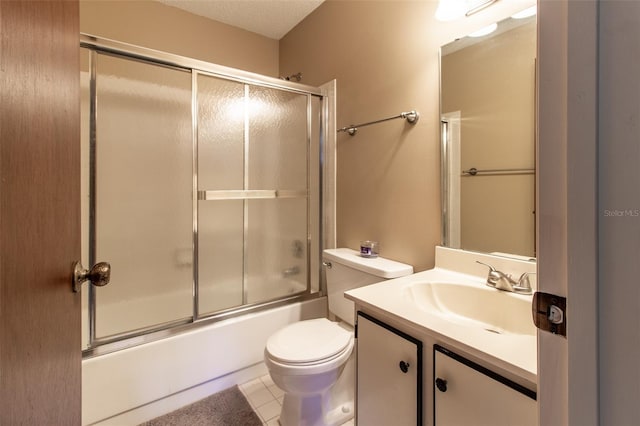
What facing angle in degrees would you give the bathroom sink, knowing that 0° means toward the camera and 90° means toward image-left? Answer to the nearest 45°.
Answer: approximately 45°

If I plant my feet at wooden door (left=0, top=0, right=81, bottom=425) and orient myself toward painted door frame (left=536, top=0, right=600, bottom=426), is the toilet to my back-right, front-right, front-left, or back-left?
front-left

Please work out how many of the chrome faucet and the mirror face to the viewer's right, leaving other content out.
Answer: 0

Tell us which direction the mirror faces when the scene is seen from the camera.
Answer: facing the viewer and to the left of the viewer

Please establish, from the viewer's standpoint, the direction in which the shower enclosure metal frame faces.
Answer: facing the viewer and to the right of the viewer

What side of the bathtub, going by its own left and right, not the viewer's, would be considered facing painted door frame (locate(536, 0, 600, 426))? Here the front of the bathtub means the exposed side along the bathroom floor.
front

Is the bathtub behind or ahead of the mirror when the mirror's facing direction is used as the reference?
ahead

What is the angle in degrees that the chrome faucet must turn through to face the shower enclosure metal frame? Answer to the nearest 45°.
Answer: approximately 45° to its right

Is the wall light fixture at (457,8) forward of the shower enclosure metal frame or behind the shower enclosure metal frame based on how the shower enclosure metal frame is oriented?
forward

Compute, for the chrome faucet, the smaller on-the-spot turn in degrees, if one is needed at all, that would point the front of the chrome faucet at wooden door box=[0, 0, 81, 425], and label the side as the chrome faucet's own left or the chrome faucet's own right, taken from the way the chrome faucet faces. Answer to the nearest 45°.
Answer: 0° — it already faces it

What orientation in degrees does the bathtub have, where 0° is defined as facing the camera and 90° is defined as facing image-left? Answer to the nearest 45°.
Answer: approximately 315°

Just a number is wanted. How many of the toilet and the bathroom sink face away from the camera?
0
